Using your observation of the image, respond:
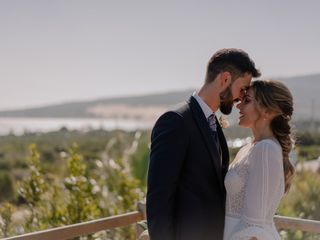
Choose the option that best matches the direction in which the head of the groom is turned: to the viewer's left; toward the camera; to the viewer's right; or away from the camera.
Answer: to the viewer's right

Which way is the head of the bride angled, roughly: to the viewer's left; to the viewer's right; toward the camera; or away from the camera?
to the viewer's left

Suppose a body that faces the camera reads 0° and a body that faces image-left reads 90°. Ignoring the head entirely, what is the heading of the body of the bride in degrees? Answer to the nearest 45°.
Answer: approximately 90°
